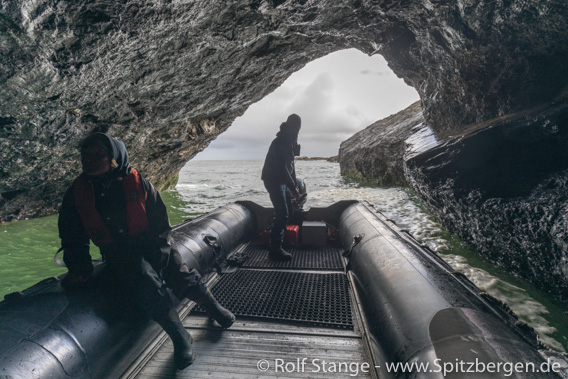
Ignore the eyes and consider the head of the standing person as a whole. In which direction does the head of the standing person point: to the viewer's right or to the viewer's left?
to the viewer's right

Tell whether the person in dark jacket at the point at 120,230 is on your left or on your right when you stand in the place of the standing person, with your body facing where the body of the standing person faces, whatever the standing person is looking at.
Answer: on your right
